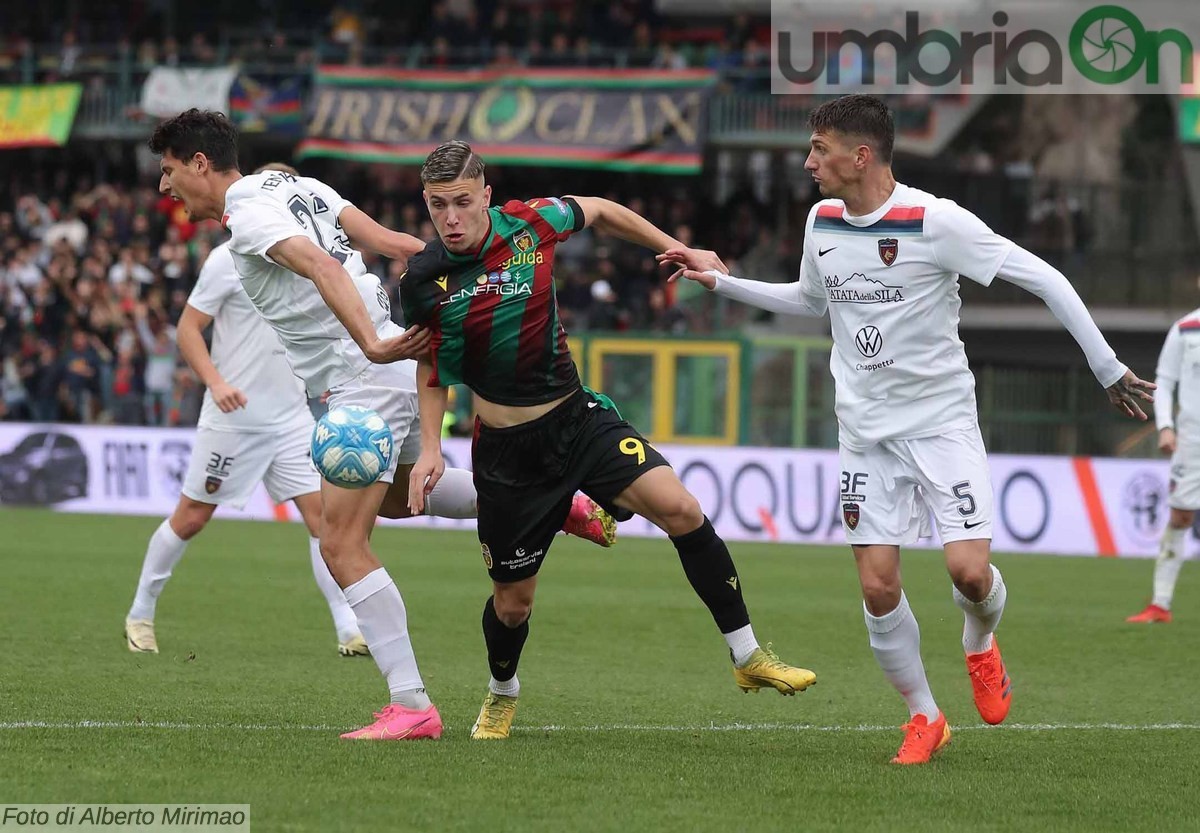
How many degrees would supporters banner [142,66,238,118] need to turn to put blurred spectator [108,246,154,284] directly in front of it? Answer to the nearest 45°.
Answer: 0° — it already faces them

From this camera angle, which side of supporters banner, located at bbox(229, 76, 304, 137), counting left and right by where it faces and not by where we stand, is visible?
front

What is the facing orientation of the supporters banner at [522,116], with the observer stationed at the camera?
facing the viewer

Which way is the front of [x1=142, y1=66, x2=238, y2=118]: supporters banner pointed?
toward the camera

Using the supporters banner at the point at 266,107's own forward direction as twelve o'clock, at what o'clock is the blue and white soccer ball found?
The blue and white soccer ball is roughly at 12 o'clock from the supporters banner.

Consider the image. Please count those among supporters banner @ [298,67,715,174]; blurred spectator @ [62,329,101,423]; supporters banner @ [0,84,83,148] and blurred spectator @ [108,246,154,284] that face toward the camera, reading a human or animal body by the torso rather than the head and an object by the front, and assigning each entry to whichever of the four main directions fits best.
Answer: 4

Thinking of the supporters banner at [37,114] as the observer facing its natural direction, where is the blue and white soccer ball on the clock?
The blue and white soccer ball is roughly at 12 o'clock from the supporters banner.

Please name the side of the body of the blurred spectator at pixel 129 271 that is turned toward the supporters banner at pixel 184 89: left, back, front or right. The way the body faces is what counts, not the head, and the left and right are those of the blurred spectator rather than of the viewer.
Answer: back

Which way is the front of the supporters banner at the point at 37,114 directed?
toward the camera

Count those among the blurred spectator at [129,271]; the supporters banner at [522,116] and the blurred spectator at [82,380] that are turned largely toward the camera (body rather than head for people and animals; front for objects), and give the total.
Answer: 3

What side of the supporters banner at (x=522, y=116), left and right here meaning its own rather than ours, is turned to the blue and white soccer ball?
front

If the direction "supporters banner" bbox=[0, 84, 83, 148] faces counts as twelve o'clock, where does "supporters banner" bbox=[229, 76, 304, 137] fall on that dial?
"supporters banner" bbox=[229, 76, 304, 137] is roughly at 10 o'clock from "supporters banner" bbox=[0, 84, 83, 148].

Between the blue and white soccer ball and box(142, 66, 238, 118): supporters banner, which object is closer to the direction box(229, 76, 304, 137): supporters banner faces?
the blue and white soccer ball

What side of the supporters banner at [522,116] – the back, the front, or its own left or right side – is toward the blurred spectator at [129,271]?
right

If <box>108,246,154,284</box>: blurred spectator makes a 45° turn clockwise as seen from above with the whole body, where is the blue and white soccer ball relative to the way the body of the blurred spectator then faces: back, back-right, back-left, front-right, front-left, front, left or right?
front-left
